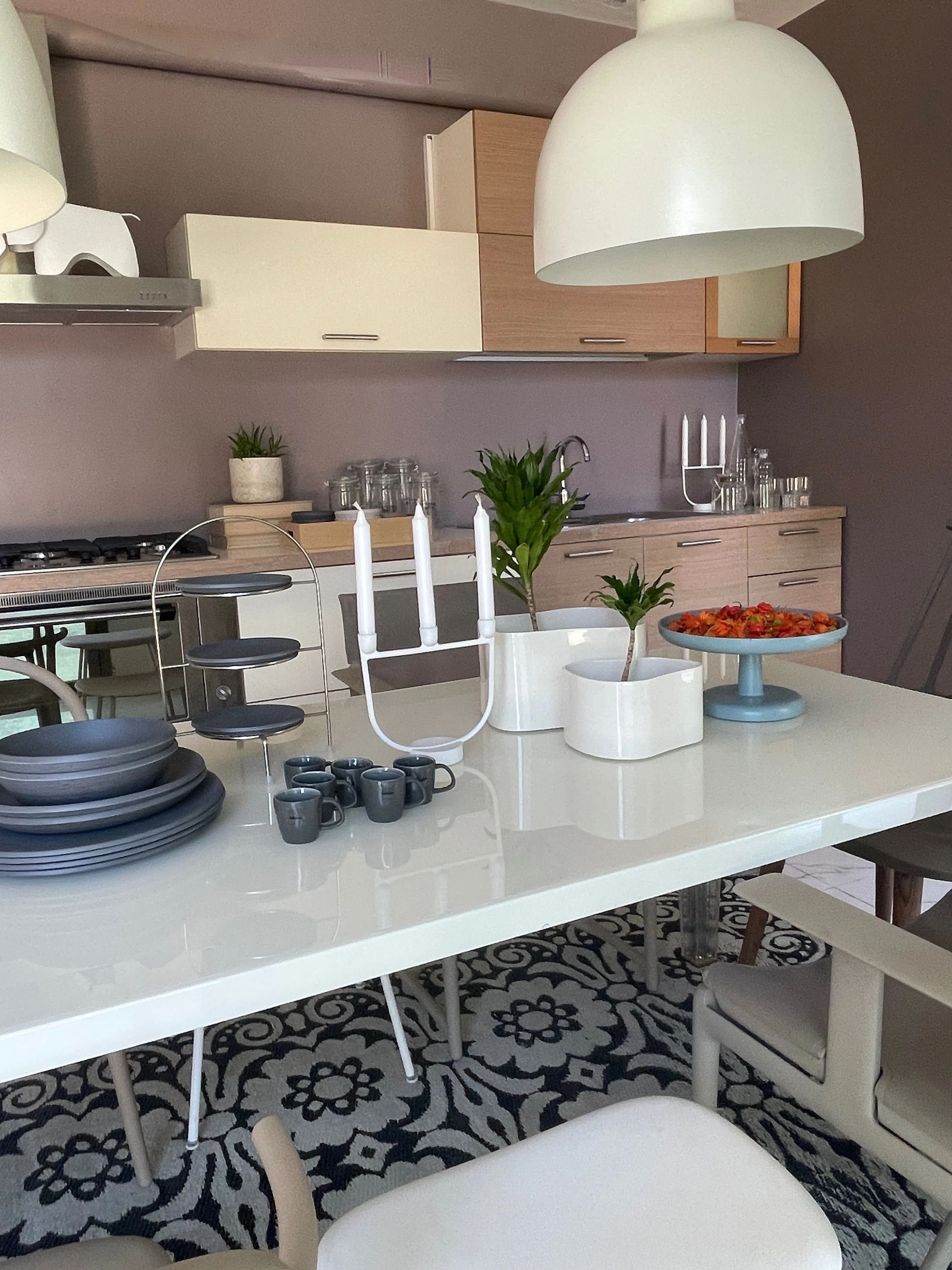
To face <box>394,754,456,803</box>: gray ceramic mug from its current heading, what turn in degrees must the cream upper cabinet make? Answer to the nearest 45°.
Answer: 0° — it already faces it

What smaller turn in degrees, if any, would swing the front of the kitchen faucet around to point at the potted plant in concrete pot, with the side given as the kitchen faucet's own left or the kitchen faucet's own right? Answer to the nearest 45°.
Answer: approximately 135° to the kitchen faucet's own right

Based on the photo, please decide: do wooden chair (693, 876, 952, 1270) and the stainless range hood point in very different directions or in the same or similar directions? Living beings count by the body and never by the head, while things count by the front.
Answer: very different directions

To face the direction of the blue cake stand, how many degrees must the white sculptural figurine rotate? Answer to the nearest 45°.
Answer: approximately 135° to its left

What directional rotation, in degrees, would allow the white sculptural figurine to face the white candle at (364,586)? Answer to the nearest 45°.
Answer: approximately 90° to its left

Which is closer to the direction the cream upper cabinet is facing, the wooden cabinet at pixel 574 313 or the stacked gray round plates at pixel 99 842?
the stacked gray round plates

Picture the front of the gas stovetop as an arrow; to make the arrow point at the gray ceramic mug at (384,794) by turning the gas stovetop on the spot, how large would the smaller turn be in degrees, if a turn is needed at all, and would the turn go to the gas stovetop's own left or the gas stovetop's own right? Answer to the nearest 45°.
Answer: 0° — it already faces it

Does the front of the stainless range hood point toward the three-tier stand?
yes

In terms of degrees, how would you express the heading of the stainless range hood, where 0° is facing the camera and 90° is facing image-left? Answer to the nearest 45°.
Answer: approximately 0°

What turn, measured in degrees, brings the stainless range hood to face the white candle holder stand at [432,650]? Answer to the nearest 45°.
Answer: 0° — it already faces it

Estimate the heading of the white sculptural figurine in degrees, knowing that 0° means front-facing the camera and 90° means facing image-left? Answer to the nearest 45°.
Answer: approximately 90°

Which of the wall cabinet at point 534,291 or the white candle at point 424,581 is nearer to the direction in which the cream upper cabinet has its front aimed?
the white candle
